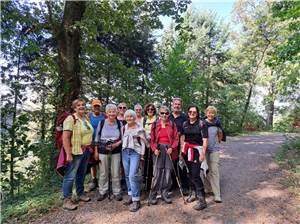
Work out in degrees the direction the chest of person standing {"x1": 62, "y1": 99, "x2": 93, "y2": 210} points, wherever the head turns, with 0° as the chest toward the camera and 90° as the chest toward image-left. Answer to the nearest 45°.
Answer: approximately 315°

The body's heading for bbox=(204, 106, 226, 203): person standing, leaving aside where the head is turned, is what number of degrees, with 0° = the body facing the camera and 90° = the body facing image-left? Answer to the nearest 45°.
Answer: approximately 0°

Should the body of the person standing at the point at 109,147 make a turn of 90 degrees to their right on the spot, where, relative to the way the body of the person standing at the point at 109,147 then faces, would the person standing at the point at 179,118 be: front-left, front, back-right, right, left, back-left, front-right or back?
back

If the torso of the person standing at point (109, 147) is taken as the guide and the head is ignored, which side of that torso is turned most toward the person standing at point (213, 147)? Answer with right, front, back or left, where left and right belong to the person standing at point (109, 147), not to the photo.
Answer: left

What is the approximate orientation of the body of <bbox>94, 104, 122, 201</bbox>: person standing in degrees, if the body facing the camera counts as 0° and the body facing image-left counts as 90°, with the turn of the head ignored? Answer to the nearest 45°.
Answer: approximately 0°
